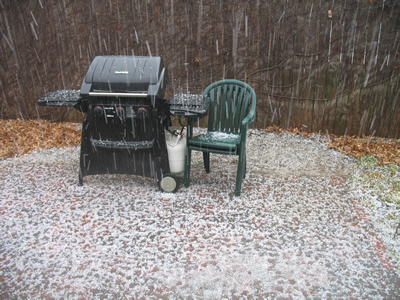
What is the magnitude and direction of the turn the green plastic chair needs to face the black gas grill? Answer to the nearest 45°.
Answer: approximately 45° to its right

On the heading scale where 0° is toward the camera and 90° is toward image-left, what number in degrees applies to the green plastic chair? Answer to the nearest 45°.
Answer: approximately 45°
